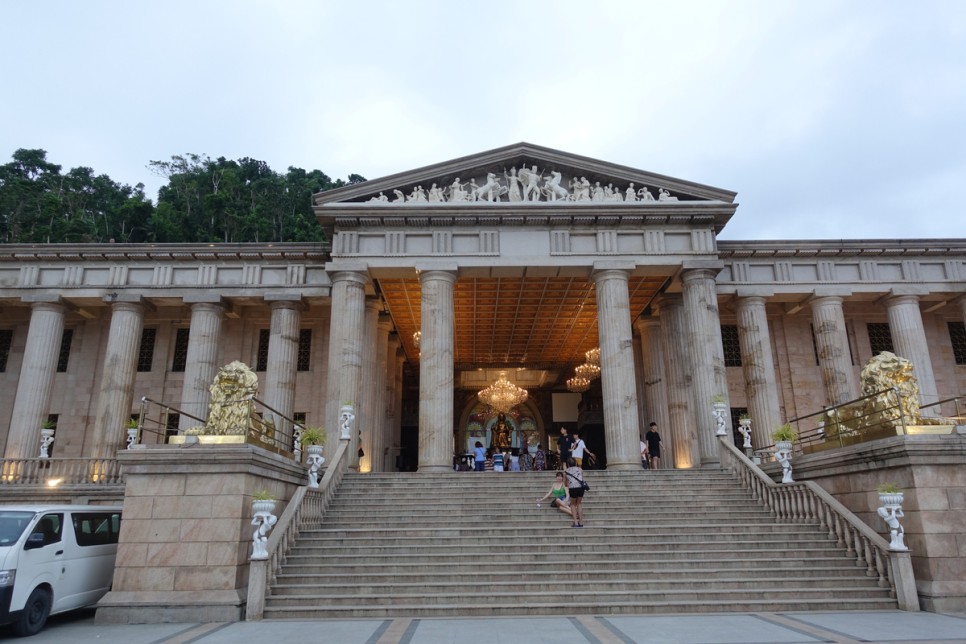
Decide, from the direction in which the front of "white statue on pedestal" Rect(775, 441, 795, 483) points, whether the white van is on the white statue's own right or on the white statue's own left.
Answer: on the white statue's own right

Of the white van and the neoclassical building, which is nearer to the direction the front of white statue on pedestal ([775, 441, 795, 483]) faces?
the white van

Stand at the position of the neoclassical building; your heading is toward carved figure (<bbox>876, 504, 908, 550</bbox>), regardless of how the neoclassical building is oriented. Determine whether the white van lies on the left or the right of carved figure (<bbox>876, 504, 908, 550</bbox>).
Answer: right

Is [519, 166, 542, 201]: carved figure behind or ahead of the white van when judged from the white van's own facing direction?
behind

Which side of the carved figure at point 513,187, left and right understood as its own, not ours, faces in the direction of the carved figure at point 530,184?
left

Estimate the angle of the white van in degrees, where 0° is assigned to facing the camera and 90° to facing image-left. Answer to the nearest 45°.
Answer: approximately 45°
